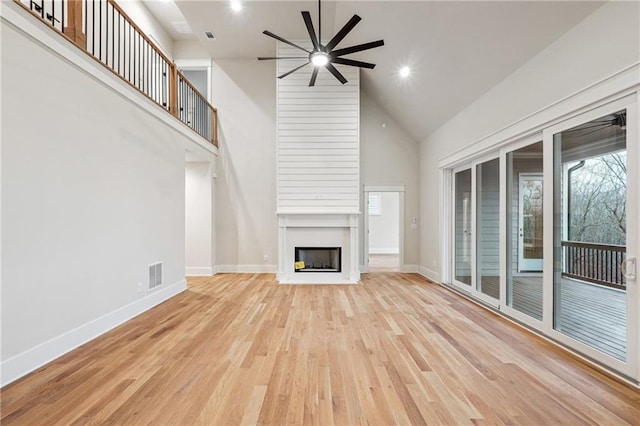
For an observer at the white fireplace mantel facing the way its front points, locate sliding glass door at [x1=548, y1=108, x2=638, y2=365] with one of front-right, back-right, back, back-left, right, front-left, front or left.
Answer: front-left

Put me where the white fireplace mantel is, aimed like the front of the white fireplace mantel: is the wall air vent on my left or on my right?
on my right

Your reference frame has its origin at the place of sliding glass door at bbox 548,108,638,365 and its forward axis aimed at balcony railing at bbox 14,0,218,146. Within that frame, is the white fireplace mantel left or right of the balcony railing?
right

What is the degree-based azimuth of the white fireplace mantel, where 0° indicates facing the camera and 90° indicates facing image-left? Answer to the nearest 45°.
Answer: approximately 0°

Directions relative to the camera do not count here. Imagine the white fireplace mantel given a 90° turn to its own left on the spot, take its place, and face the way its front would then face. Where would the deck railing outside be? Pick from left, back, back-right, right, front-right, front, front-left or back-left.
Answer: front-right

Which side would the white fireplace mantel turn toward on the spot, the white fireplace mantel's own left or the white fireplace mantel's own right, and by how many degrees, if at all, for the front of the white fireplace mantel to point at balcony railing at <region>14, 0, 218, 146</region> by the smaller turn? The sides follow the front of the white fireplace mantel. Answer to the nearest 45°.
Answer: approximately 90° to the white fireplace mantel's own right

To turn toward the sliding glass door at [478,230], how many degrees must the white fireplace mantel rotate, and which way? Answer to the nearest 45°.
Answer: approximately 45° to its left

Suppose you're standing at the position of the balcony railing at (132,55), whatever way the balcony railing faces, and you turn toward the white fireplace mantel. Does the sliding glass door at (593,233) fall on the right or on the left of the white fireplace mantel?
right
